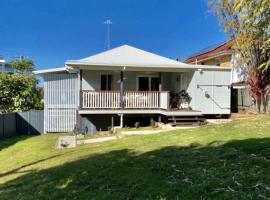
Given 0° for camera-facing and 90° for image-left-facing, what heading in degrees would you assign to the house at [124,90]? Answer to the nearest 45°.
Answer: approximately 0°

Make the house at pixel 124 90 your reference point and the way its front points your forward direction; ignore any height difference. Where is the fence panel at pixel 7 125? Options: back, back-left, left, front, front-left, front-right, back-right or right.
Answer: right

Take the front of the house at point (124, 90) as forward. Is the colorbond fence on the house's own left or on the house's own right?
on the house's own right

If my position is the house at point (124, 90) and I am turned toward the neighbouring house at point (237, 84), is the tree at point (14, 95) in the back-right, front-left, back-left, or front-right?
back-left

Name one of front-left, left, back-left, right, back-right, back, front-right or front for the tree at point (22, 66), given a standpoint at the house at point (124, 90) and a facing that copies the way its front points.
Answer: back-right

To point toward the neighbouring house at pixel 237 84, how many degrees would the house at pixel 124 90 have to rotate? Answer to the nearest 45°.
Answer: approximately 90° to its left

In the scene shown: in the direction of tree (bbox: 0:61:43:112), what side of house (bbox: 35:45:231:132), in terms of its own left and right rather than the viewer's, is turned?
right
